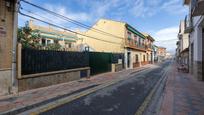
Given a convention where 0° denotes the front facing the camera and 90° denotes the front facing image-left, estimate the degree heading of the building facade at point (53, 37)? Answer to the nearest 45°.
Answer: approximately 315°

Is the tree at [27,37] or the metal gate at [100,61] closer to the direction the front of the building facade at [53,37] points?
the metal gate

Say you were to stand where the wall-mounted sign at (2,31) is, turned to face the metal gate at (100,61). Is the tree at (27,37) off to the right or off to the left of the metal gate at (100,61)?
left
